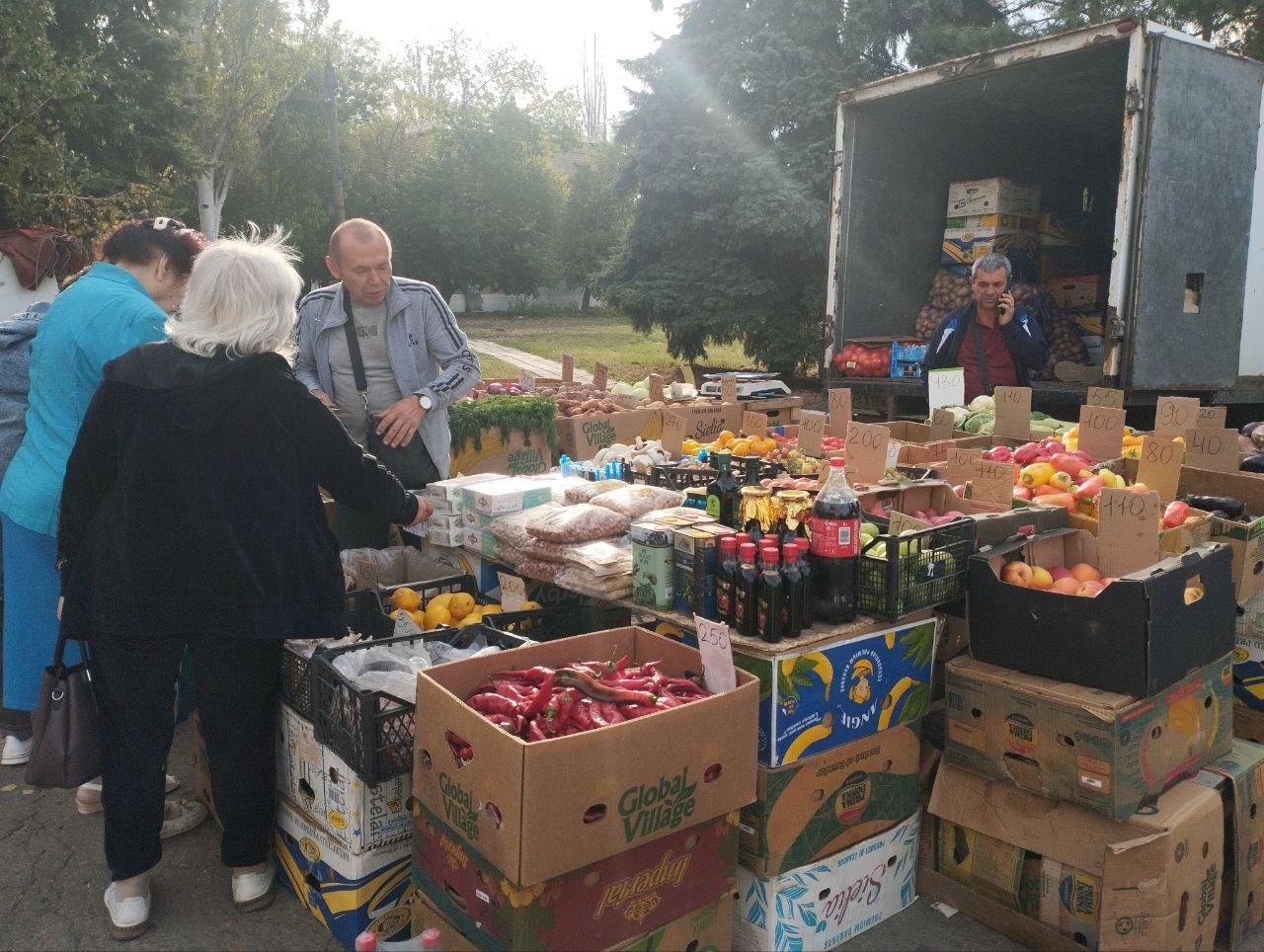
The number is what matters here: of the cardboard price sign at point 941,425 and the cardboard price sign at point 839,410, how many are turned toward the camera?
2

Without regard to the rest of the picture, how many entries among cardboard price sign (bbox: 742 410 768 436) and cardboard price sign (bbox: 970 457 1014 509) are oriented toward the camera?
2

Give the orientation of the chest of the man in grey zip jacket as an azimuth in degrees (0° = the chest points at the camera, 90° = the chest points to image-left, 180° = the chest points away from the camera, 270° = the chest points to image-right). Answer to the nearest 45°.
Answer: approximately 0°

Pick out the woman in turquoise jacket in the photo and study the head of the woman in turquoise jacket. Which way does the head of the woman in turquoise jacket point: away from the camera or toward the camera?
away from the camera

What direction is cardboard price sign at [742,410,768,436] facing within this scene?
toward the camera

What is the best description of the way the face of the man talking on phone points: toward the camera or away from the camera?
toward the camera

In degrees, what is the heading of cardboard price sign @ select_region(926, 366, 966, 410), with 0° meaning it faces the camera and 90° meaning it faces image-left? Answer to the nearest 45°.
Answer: approximately 0°

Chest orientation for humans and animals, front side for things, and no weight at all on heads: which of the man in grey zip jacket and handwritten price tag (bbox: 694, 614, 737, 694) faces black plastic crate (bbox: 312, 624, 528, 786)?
the man in grey zip jacket

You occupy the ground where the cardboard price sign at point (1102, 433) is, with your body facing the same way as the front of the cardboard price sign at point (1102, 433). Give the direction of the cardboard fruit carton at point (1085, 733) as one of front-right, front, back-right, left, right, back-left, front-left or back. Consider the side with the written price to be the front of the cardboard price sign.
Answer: front

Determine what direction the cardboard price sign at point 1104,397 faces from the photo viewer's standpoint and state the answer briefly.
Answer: facing the viewer

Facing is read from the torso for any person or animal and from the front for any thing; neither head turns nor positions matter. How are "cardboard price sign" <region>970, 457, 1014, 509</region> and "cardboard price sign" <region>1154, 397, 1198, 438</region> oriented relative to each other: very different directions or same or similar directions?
same or similar directions

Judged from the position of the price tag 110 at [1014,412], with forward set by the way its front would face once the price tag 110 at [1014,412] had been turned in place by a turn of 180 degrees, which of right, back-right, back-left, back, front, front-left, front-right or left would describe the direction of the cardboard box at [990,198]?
front

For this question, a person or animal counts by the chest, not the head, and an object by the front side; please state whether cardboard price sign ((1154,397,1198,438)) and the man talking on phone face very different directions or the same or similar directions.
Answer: same or similar directions

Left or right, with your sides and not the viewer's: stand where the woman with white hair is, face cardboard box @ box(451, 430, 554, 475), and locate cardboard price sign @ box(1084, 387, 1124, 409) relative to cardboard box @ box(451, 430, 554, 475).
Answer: right

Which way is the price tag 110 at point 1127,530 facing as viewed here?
toward the camera

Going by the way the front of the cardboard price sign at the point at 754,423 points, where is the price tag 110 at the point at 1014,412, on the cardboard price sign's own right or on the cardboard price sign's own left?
on the cardboard price sign's own left

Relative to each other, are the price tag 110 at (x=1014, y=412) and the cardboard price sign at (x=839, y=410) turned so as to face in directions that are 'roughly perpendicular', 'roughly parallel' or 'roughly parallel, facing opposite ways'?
roughly parallel
